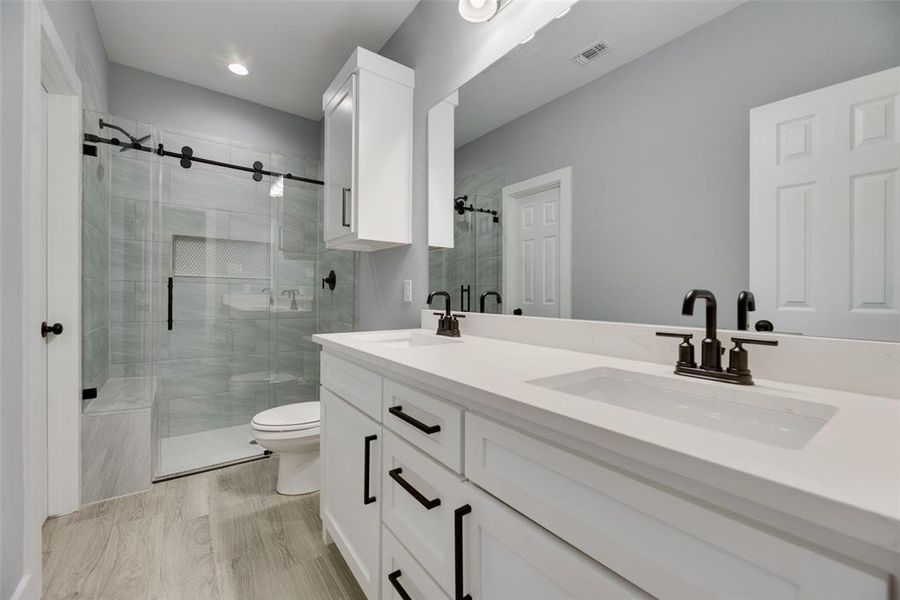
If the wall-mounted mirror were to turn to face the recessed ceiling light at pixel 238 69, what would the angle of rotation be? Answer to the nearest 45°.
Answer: approximately 45° to its right

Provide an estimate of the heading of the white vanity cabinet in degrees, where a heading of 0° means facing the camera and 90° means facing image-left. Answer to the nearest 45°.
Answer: approximately 45°

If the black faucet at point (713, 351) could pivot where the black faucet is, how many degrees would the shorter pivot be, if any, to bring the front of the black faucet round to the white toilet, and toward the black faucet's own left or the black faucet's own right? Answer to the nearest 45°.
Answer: approximately 45° to the black faucet's own right

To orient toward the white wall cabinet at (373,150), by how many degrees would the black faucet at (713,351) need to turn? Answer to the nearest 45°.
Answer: approximately 45° to its right

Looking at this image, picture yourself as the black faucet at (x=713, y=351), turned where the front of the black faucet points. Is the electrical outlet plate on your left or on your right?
on your right

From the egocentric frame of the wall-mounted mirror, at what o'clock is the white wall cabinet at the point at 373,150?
The white wall cabinet is roughly at 2 o'clock from the wall-mounted mirror.

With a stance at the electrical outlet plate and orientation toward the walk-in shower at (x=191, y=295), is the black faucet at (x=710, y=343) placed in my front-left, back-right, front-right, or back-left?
back-left

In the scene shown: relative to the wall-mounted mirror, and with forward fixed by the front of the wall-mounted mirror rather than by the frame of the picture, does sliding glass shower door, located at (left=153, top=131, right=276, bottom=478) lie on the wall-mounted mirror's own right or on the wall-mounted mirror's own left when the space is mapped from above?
on the wall-mounted mirror's own right

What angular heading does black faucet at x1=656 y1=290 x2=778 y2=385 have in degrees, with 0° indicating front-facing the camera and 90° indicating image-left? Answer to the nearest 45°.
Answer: approximately 45°

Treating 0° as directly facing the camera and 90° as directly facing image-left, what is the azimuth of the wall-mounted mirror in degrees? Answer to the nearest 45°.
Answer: approximately 45°
